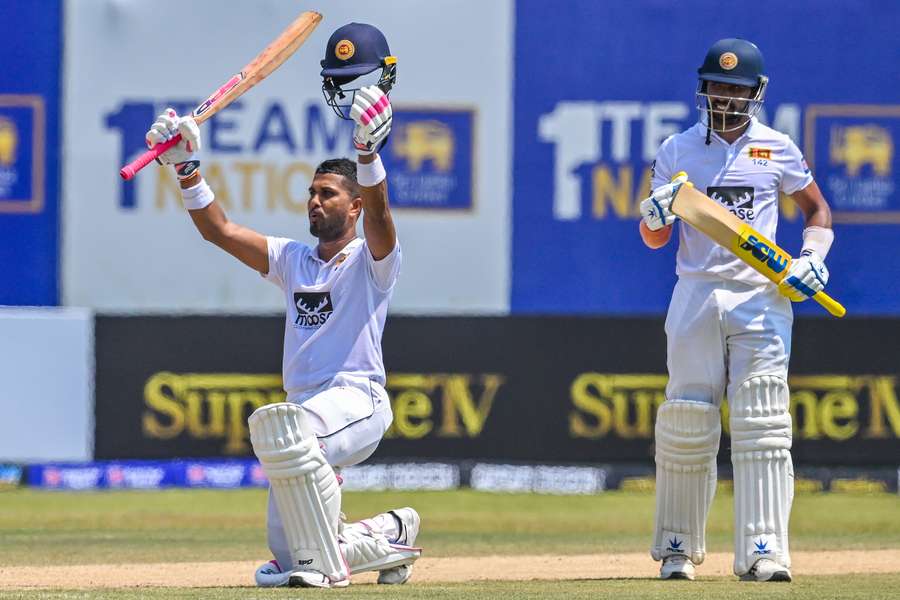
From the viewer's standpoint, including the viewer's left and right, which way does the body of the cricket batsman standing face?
facing the viewer

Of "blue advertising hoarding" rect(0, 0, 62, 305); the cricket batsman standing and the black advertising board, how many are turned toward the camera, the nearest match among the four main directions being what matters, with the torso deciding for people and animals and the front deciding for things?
3

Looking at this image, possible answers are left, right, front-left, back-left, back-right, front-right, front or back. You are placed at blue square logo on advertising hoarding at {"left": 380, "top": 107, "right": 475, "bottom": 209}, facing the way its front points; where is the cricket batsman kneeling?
front

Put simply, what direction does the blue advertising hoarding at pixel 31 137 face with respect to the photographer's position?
facing the viewer

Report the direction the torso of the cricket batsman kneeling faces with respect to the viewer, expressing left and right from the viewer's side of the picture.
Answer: facing the viewer and to the left of the viewer

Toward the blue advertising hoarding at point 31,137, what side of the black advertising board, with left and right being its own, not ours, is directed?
right

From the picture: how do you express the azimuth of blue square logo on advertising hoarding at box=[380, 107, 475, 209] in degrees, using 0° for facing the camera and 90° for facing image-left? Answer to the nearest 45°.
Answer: approximately 0°

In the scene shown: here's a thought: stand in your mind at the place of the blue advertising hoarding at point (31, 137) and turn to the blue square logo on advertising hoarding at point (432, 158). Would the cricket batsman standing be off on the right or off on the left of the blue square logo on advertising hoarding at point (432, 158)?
right

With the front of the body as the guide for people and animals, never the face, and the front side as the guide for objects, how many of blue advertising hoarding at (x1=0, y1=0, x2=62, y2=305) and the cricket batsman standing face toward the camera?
2

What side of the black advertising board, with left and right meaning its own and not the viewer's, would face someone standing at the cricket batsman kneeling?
front
